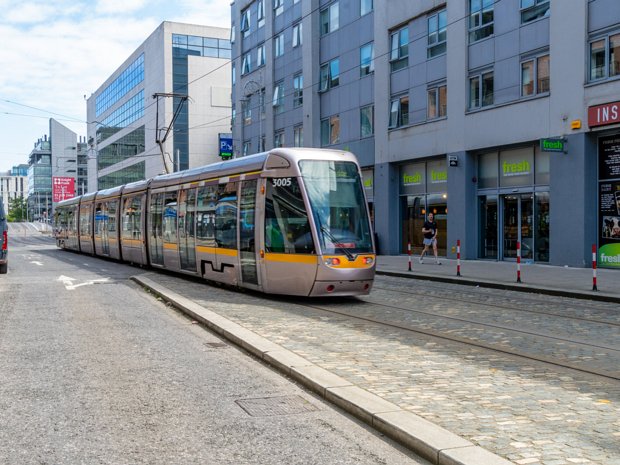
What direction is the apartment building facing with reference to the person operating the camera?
facing the viewer and to the left of the viewer

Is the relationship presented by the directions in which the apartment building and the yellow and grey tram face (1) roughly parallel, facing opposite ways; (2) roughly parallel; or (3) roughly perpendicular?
roughly perpendicular

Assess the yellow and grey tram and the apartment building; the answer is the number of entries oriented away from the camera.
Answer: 0

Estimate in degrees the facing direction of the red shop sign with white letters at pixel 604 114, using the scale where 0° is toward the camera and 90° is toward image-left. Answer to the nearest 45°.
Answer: approximately 45°

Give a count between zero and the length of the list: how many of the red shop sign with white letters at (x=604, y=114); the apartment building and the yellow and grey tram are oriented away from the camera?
0

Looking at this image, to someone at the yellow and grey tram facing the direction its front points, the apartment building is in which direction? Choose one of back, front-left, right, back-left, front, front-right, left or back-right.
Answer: left

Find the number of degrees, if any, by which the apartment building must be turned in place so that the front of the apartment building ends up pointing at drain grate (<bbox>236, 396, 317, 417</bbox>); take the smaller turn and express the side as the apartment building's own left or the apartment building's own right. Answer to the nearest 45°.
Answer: approximately 45° to the apartment building's own left

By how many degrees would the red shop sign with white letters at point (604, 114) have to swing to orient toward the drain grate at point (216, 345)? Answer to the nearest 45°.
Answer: approximately 45° to its left

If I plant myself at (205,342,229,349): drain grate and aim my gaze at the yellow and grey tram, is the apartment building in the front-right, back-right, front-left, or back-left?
front-right

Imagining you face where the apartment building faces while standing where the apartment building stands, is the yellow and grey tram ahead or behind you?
ahead

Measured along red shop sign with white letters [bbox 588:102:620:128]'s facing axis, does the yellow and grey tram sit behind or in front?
in front

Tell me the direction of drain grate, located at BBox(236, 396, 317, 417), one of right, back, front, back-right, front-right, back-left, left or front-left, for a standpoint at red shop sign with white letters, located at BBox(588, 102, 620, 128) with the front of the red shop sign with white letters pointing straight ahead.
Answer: front-left

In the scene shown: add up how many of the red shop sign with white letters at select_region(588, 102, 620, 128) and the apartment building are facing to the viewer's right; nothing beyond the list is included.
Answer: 0

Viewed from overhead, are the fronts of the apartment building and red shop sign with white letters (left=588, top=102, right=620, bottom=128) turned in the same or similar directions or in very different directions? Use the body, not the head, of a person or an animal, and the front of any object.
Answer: same or similar directions

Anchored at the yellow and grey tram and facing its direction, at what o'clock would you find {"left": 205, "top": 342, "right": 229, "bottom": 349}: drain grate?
The drain grate is roughly at 2 o'clock from the yellow and grey tram.

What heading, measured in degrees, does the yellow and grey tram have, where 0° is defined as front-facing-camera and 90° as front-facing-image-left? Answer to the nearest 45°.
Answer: approximately 315°
